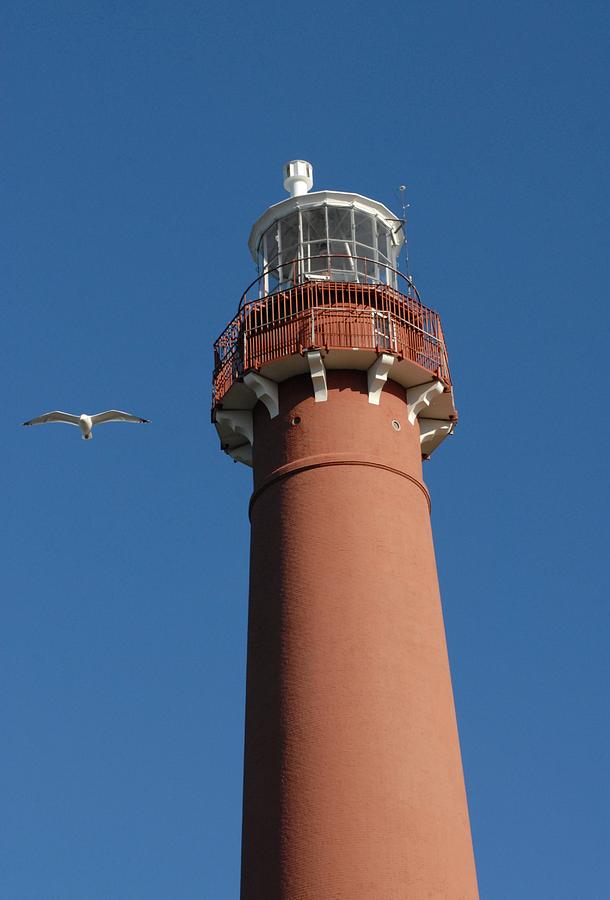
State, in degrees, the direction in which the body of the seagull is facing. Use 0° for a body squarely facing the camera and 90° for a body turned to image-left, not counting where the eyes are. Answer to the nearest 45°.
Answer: approximately 0°

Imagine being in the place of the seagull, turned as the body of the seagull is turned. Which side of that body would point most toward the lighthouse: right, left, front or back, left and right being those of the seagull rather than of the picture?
left
